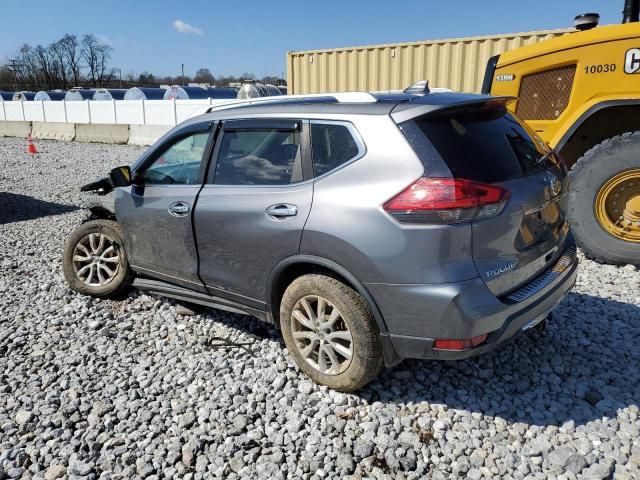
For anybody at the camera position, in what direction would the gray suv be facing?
facing away from the viewer and to the left of the viewer

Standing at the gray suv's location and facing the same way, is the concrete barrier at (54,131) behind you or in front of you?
in front

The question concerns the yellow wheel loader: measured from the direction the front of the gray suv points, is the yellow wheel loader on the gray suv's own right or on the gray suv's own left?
on the gray suv's own right

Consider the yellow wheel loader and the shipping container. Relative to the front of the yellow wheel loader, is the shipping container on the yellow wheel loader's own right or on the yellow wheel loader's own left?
on the yellow wheel loader's own left
